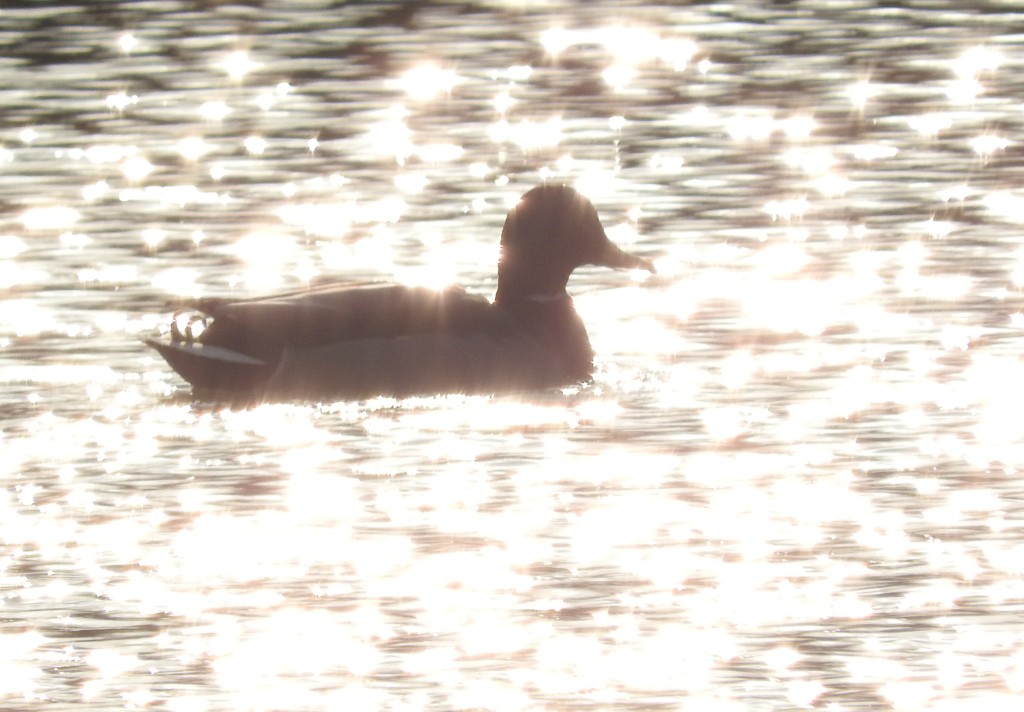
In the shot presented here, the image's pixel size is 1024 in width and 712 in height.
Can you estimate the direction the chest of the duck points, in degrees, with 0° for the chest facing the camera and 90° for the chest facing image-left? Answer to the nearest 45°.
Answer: approximately 270°
